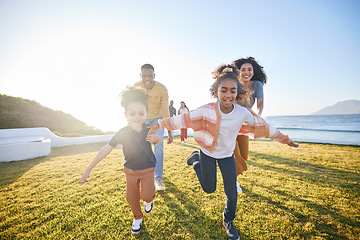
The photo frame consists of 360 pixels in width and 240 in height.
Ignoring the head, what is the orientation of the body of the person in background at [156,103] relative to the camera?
toward the camera

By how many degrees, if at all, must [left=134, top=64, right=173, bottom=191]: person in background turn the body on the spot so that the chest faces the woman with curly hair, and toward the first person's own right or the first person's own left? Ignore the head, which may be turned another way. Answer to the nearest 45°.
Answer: approximately 90° to the first person's own left

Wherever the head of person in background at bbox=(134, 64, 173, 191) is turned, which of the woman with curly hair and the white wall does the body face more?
the woman with curly hair

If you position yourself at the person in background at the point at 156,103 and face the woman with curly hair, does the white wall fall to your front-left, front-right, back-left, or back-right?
back-left

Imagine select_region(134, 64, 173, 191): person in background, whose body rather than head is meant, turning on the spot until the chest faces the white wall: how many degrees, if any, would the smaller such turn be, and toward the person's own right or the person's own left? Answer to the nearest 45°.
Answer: approximately 135° to the person's own right
